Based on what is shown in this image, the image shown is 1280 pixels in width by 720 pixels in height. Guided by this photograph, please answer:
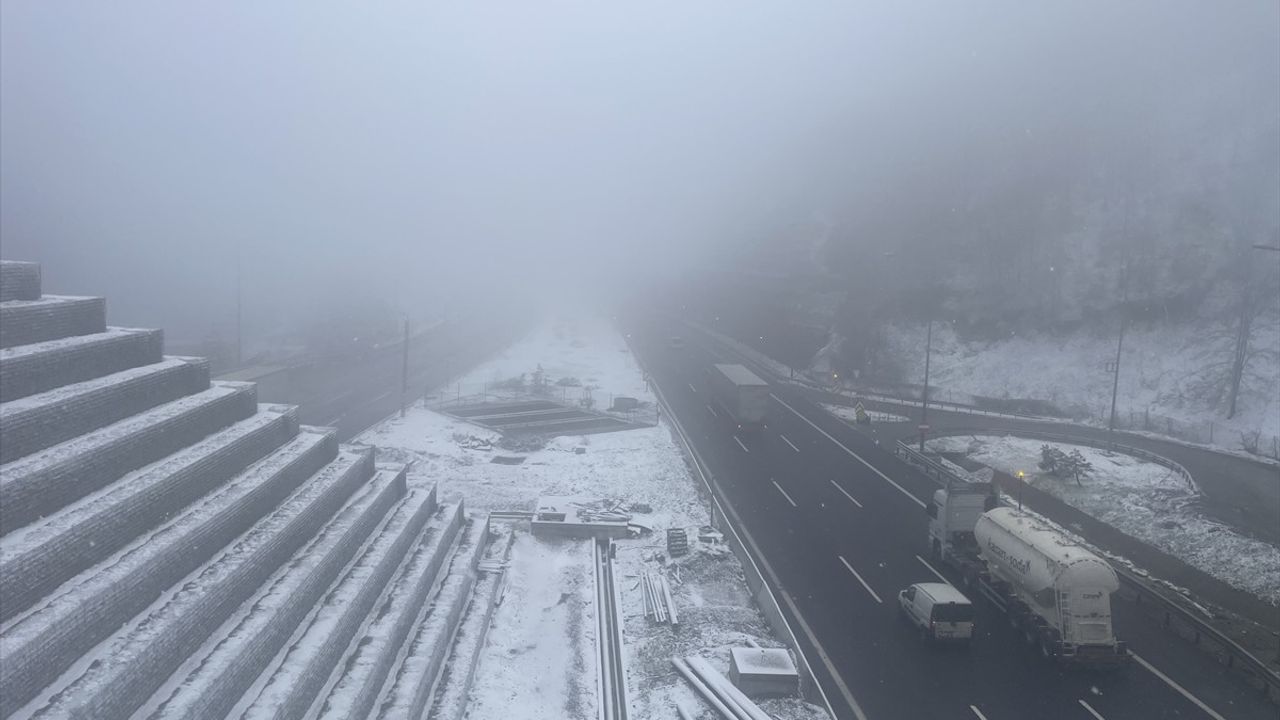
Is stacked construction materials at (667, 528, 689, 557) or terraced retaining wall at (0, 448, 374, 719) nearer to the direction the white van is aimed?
the stacked construction materials

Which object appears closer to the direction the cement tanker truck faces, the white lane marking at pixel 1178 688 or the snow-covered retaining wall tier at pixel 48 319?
the snow-covered retaining wall tier

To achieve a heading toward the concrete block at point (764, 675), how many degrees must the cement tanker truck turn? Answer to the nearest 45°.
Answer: approximately 90° to its left

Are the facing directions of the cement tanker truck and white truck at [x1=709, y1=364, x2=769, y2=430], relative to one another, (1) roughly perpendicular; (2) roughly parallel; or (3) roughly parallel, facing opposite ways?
roughly parallel

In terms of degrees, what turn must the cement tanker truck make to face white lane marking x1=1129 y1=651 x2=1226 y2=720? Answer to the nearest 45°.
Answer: approximately 135° to its right

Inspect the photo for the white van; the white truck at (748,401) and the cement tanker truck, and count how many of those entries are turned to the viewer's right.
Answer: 0

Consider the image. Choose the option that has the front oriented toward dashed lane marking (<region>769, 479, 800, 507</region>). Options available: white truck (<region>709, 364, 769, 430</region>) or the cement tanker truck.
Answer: the cement tanker truck

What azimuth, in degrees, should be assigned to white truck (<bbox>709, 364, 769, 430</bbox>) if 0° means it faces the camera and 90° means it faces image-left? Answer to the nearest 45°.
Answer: approximately 135°

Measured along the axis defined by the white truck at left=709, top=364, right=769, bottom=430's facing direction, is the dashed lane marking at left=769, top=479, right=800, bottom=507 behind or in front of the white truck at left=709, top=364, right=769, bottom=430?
behind

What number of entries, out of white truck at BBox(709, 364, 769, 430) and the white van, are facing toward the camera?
0

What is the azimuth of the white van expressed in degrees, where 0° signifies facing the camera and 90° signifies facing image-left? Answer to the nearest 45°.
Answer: approximately 135°

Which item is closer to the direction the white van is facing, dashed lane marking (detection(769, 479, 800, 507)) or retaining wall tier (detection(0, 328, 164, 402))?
the dashed lane marking

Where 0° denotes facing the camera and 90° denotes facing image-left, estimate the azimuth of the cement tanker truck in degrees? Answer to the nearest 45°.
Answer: approximately 135°

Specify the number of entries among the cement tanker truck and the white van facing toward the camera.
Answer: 0

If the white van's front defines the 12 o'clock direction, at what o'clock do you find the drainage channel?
The drainage channel is roughly at 10 o'clock from the white van.
